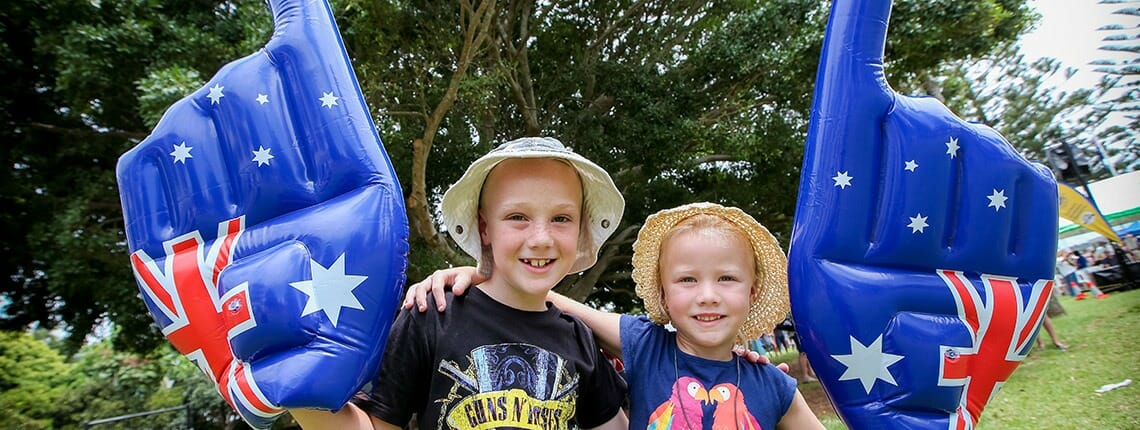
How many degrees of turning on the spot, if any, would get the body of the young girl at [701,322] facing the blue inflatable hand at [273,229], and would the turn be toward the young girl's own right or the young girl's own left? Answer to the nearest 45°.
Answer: approximately 90° to the young girl's own right

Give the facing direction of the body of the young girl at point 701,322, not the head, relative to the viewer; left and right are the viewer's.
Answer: facing the viewer

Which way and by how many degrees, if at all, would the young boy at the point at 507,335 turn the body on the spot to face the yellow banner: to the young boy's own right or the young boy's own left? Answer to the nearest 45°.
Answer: approximately 135° to the young boy's own left

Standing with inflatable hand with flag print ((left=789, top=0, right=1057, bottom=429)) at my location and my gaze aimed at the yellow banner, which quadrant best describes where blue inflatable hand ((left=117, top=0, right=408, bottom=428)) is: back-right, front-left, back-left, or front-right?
back-left

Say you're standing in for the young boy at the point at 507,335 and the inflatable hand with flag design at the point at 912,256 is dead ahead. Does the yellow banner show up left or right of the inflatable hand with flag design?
left

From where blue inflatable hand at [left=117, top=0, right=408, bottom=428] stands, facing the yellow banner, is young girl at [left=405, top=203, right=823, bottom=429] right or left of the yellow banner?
right

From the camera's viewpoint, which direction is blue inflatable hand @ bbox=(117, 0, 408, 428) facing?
toward the camera
